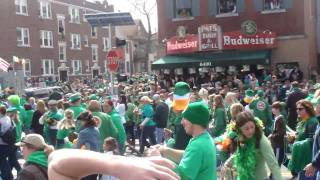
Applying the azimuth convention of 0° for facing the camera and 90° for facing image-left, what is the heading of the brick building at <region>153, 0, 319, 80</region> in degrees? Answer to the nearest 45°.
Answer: approximately 0°

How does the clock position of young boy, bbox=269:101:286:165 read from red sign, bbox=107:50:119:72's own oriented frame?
The young boy is roughly at 11 o'clock from the red sign.

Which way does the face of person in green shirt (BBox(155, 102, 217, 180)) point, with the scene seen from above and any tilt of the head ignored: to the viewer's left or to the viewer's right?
to the viewer's left

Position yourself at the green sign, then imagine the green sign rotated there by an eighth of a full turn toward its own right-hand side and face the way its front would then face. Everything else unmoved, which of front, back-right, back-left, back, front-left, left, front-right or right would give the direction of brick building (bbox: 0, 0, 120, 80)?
right

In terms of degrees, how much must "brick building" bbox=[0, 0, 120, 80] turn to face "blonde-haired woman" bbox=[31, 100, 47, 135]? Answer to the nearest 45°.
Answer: approximately 45° to its right

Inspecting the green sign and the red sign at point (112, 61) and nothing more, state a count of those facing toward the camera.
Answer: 2

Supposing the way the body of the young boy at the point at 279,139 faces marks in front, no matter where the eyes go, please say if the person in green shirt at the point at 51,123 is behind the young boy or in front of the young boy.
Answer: in front
